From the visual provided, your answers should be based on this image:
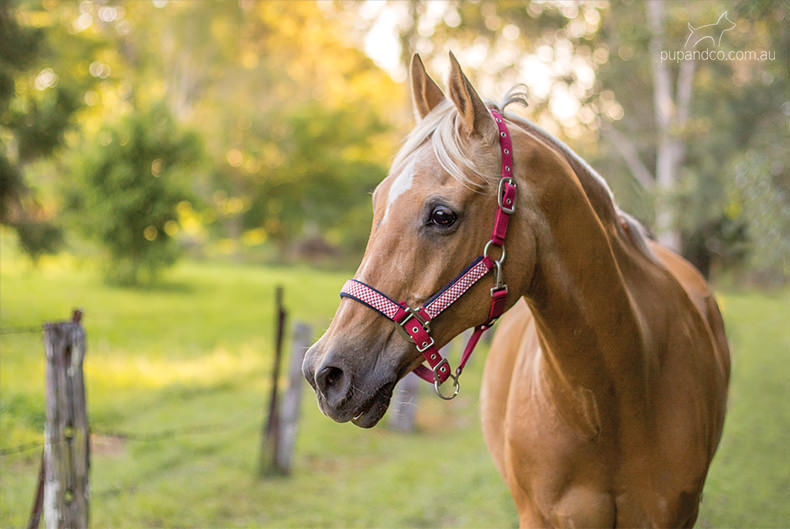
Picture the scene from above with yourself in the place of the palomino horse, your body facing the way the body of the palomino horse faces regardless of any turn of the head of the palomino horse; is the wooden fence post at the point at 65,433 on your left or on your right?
on your right

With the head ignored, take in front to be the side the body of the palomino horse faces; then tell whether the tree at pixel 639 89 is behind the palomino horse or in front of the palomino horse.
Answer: behind

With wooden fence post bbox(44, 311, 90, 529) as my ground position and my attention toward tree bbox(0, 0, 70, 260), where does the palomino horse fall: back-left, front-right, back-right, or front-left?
back-right

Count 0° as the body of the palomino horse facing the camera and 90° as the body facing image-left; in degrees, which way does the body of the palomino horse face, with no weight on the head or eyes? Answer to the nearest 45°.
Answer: approximately 45°

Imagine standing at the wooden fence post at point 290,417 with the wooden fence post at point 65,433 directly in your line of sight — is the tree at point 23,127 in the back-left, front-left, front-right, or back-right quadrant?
back-right

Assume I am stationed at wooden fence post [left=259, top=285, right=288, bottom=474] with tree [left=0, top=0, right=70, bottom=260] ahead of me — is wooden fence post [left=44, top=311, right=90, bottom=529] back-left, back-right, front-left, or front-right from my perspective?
back-left

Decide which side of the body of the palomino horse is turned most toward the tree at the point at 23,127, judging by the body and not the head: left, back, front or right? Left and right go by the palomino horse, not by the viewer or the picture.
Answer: right

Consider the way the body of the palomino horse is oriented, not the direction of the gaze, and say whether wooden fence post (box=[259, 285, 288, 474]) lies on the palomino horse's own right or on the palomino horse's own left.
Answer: on the palomino horse's own right

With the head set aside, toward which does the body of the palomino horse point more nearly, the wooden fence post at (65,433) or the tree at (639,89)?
the wooden fence post

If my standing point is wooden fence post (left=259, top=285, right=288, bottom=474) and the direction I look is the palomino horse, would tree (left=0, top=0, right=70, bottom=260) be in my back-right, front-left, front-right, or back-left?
back-right
